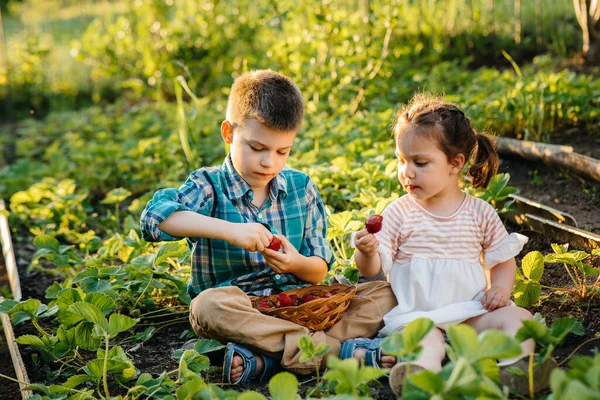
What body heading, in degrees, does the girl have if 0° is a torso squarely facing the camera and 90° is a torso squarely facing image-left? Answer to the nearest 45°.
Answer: approximately 0°
